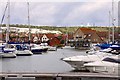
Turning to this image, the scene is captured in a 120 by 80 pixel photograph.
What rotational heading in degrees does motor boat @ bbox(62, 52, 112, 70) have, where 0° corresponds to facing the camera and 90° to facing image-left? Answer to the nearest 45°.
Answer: approximately 90°

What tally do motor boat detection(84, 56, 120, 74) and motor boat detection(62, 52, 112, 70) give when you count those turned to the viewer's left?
2

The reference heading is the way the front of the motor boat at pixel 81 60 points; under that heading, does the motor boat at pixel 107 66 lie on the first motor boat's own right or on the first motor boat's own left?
on the first motor boat's own left

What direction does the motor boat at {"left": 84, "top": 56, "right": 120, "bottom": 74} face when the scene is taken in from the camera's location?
facing to the left of the viewer
